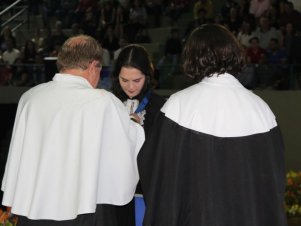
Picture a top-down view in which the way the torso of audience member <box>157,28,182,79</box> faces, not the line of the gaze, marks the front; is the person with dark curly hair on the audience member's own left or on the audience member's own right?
on the audience member's own left

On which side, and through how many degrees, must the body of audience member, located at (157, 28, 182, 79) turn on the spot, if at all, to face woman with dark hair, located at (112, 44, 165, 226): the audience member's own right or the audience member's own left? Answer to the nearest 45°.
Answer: approximately 45° to the audience member's own left

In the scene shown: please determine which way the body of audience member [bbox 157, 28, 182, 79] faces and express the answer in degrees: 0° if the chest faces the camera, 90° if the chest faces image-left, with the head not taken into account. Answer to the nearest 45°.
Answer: approximately 45°

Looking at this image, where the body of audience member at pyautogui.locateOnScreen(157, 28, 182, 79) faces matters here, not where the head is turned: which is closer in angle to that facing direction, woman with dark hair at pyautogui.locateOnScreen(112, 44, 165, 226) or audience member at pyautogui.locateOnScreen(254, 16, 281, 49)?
the woman with dark hair

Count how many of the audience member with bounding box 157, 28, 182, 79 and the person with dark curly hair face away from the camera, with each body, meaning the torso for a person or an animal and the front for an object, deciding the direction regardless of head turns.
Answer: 1

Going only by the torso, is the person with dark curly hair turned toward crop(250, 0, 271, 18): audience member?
yes

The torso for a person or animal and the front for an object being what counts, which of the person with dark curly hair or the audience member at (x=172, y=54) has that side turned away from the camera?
the person with dark curly hair

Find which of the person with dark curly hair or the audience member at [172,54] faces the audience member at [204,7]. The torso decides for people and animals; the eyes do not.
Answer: the person with dark curly hair

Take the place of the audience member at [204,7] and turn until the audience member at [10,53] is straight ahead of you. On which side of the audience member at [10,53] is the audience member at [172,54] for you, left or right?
left

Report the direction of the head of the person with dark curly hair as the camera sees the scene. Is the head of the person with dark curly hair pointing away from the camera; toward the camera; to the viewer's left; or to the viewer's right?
away from the camera

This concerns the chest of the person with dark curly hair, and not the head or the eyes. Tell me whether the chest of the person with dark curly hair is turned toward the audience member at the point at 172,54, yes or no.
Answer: yes

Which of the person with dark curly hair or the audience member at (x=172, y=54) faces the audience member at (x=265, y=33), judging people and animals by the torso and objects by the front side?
the person with dark curly hair

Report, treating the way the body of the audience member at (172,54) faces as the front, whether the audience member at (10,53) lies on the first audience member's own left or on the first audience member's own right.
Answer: on the first audience member's own right

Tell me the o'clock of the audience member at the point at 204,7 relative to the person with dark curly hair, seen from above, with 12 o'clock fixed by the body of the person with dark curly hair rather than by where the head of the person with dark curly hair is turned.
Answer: The audience member is roughly at 12 o'clock from the person with dark curly hair.

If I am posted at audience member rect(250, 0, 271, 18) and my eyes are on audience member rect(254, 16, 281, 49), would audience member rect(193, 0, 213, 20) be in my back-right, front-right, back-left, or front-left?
back-right

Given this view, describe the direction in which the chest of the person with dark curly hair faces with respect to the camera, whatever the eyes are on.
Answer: away from the camera
